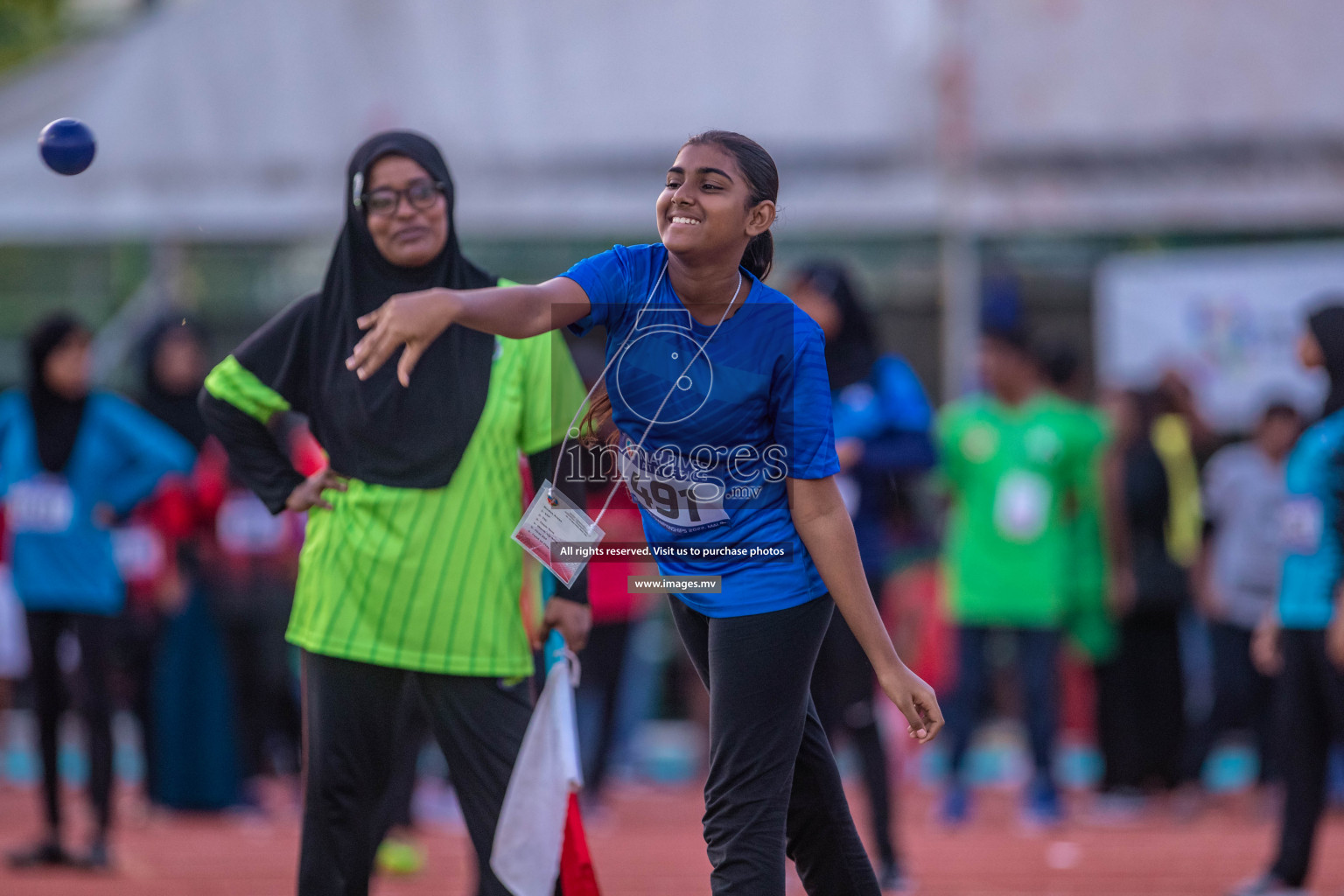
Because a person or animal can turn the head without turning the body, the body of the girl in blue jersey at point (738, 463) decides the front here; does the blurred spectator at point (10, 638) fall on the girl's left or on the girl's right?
on the girl's right

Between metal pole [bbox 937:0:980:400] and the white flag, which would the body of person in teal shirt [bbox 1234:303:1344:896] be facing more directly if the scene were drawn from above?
the white flag
